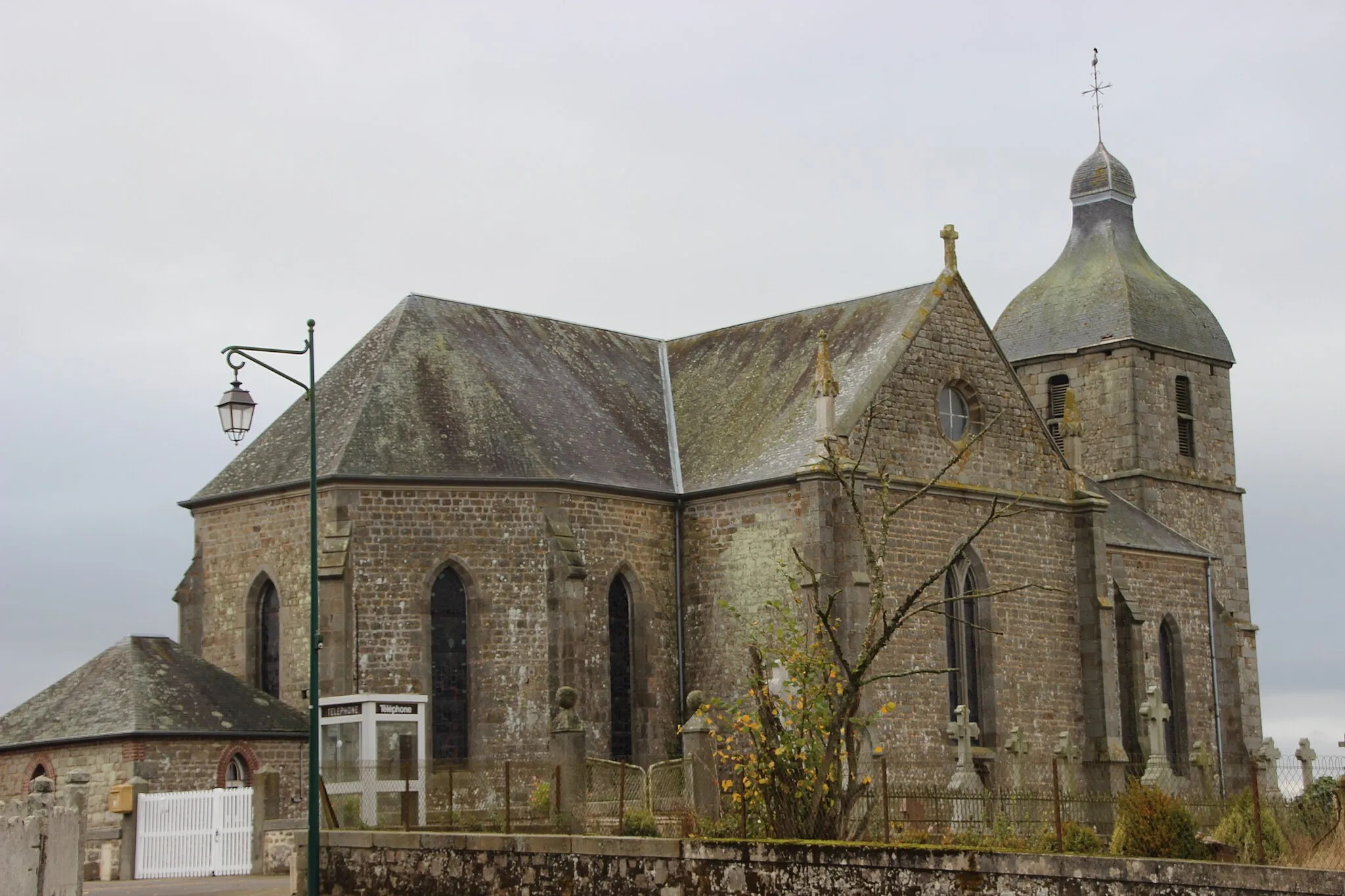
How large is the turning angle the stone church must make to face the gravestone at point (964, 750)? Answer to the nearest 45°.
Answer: approximately 45° to its right

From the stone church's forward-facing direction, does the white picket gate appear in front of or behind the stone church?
behind

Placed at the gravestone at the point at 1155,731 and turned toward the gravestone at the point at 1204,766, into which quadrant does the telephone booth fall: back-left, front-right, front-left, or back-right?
back-left

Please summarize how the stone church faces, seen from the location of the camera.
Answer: facing away from the viewer and to the right of the viewer

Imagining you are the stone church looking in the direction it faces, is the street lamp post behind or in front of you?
behind

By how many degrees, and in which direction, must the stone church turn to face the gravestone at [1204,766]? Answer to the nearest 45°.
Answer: approximately 45° to its right

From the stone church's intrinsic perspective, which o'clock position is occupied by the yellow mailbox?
The yellow mailbox is roughly at 6 o'clock from the stone church.

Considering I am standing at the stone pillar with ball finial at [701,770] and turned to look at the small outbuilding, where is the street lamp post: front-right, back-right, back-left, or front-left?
front-left

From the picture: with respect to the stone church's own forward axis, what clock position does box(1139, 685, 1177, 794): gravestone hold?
The gravestone is roughly at 1 o'clock from the stone church.

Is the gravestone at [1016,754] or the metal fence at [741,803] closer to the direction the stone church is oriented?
the gravestone

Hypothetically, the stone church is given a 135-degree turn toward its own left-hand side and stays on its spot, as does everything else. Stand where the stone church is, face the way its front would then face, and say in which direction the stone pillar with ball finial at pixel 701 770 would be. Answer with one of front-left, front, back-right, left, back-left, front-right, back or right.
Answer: left
